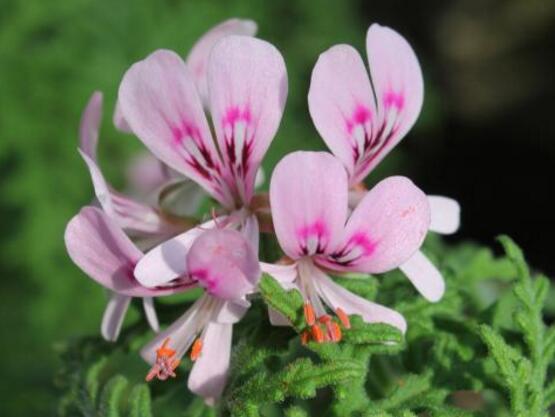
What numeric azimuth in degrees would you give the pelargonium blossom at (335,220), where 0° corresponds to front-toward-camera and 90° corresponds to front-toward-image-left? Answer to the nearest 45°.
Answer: approximately 0°

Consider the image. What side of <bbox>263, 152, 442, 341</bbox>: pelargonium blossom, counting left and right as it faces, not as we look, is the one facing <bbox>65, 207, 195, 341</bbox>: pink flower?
right
